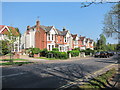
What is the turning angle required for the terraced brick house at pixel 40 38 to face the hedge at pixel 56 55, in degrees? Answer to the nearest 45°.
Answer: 0° — it already faces it

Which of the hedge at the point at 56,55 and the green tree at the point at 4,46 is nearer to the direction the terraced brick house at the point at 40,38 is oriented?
the hedge

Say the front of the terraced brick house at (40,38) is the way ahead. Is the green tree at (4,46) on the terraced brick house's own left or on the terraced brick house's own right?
on the terraced brick house's own right

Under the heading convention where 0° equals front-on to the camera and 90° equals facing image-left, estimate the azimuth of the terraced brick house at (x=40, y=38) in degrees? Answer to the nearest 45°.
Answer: approximately 315°
